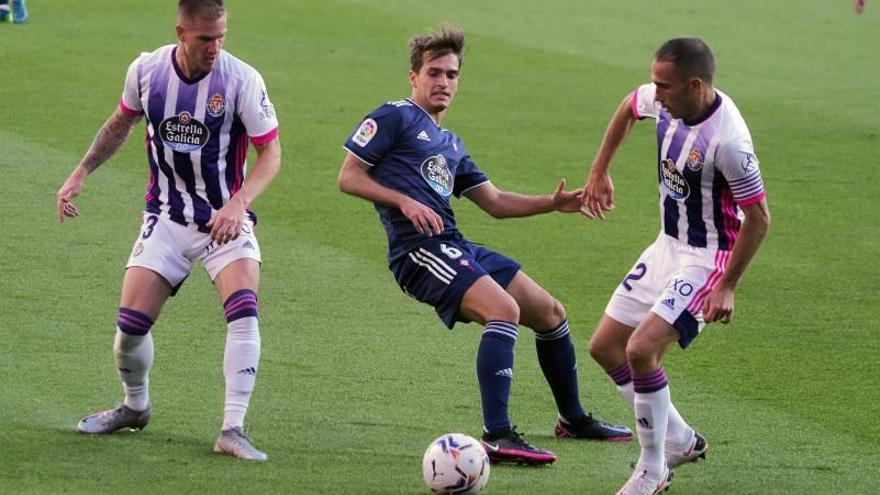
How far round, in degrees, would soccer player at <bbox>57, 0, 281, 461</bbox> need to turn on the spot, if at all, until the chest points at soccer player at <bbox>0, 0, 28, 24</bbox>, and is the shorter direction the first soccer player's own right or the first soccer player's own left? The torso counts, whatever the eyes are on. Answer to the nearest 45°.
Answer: approximately 180°

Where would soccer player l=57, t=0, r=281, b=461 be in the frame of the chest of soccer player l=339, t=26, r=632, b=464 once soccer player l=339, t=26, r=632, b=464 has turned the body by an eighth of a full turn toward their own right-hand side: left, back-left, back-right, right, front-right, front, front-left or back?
right

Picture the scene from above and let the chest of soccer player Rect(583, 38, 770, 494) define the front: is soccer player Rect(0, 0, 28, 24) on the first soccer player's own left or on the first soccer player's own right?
on the first soccer player's own right

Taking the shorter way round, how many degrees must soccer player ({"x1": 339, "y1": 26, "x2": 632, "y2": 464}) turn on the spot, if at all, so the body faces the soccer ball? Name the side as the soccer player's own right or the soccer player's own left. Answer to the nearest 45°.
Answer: approximately 45° to the soccer player's own right

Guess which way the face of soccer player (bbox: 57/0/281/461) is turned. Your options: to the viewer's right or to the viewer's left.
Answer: to the viewer's right

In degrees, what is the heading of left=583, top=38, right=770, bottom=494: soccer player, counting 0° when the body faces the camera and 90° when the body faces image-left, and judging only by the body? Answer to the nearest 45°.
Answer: approximately 45°

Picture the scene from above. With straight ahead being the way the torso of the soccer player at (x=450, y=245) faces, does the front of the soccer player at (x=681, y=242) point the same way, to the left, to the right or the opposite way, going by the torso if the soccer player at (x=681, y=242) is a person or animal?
to the right

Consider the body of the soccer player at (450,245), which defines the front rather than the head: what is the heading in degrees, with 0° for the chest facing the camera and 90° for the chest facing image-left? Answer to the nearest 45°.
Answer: approximately 315°
